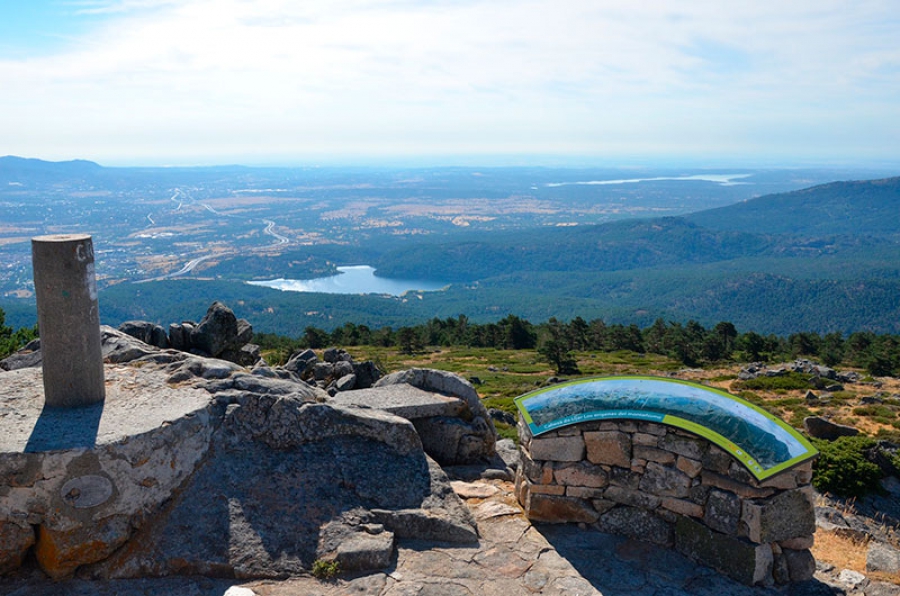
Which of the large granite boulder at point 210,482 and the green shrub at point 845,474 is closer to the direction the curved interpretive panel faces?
the large granite boulder

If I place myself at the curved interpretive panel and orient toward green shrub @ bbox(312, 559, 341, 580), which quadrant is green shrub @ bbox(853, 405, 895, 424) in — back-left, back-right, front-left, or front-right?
back-right

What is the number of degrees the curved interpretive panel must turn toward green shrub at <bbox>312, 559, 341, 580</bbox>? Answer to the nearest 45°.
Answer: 0° — it already faces it

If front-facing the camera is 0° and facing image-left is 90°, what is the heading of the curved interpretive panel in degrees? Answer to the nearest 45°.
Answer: approximately 45°

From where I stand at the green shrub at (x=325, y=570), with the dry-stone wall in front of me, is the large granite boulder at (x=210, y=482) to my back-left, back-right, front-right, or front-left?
back-left

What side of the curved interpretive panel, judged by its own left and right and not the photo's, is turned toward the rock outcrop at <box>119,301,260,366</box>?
right

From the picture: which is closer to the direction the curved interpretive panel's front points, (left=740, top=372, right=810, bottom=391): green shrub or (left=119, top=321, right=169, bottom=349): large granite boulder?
the large granite boulder

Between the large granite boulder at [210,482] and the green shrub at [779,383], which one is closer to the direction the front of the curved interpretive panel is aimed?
the large granite boulder

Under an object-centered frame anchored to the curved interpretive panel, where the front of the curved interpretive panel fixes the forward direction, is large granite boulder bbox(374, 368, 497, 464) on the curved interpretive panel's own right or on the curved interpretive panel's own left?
on the curved interpretive panel's own right

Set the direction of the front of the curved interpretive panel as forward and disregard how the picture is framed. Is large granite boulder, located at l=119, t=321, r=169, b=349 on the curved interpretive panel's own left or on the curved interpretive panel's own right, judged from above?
on the curved interpretive panel's own right
